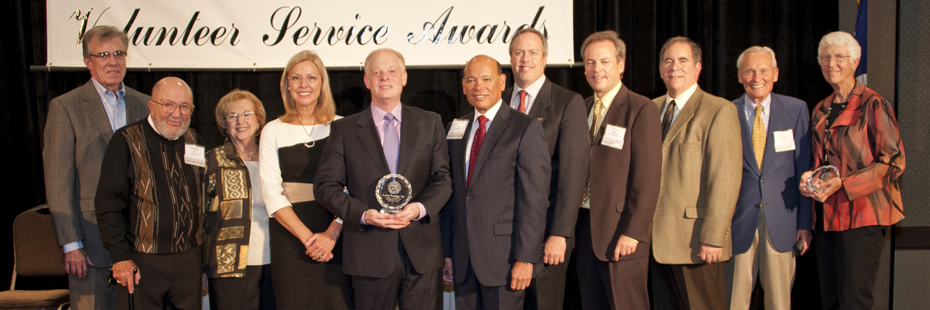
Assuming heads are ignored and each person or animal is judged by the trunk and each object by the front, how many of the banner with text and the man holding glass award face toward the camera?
2

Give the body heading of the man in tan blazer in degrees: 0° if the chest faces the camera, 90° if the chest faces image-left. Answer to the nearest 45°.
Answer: approximately 45°

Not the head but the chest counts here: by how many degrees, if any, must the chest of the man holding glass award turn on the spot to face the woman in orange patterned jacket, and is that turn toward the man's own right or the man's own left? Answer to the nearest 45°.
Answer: approximately 90° to the man's own left

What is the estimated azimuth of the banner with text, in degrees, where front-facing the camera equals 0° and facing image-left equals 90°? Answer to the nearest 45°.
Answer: approximately 0°

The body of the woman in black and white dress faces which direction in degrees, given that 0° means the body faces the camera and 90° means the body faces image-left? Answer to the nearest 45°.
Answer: approximately 315°

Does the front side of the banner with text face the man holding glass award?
yes
